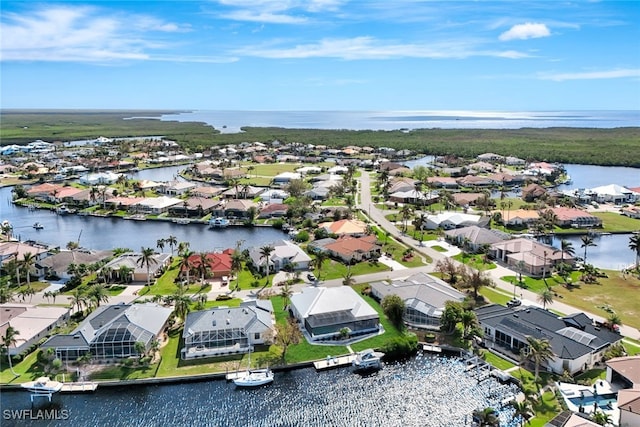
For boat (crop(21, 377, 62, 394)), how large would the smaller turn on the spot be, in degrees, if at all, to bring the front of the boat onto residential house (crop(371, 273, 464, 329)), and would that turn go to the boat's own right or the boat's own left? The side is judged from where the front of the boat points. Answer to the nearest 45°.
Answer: approximately 180°

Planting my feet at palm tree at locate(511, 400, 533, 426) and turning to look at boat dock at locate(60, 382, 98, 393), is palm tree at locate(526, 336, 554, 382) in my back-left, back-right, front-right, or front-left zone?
back-right

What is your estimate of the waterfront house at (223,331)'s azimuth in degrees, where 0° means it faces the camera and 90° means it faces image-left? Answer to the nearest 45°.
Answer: approximately 180°

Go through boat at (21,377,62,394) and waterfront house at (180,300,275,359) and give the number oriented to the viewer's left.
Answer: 1

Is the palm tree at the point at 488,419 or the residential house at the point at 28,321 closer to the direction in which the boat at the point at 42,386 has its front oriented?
the residential house

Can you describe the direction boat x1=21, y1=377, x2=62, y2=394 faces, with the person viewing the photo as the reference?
facing to the left of the viewer

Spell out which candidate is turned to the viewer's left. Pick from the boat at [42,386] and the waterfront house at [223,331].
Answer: the boat

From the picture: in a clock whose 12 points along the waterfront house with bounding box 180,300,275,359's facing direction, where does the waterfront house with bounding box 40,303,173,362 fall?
the waterfront house with bounding box 40,303,173,362 is roughly at 9 o'clock from the waterfront house with bounding box 180,300,275,359.

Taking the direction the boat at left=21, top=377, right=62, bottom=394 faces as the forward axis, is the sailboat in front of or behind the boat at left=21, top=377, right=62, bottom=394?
behind

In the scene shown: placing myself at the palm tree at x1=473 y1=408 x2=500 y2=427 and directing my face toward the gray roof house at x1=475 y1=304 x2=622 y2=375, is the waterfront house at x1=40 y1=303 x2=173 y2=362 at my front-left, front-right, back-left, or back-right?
back-left

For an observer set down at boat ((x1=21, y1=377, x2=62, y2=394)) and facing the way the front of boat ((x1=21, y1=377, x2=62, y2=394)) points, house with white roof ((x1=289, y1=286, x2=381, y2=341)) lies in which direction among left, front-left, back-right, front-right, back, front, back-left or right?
back

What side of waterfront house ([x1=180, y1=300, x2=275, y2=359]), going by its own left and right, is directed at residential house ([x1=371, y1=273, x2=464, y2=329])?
right

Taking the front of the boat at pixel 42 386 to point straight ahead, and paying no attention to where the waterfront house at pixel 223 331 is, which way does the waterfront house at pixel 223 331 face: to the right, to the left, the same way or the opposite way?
to the right
